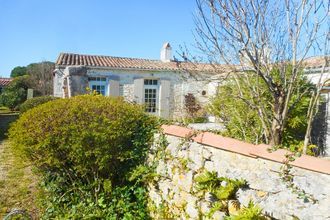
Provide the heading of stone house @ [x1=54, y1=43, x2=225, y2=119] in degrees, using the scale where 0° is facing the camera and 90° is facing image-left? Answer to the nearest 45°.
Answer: approximately 0°

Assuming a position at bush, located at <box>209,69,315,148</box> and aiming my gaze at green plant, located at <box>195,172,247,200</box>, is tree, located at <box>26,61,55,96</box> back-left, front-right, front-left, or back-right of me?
back-right

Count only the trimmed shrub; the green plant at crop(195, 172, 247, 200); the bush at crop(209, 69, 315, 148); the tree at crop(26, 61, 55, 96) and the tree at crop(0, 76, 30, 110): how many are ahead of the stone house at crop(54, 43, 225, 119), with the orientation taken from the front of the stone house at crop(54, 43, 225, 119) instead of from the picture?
3

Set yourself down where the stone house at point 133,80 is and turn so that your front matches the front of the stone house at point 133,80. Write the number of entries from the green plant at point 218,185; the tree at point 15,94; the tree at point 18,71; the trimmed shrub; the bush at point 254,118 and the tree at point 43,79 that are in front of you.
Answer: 3

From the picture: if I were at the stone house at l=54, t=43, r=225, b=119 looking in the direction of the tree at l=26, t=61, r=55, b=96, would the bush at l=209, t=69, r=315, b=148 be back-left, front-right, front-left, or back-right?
back-left

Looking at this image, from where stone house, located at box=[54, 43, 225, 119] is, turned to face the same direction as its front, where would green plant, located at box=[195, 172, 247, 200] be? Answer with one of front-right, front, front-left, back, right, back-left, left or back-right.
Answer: front

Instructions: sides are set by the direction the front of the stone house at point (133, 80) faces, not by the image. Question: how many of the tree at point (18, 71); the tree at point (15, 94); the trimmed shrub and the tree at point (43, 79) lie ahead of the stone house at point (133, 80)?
1

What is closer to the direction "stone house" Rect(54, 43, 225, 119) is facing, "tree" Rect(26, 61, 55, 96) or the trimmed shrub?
the trimmed shrub

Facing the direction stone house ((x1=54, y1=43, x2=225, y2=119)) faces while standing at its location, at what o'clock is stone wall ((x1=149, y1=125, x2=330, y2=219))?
The stone wall is roughly at 12 o'clock from the stone house.

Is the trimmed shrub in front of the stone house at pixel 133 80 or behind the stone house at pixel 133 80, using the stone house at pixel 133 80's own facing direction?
in front

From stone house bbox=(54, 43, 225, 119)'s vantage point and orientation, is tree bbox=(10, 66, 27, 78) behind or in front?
behind

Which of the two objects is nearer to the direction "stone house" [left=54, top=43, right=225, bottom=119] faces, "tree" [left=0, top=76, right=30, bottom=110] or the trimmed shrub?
the trimmed shrub

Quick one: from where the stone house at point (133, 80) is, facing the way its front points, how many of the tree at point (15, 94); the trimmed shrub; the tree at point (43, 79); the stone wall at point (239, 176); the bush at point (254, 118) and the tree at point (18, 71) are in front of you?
3

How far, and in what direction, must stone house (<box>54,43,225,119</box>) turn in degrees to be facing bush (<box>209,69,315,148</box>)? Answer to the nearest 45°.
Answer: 0° — it already faces it

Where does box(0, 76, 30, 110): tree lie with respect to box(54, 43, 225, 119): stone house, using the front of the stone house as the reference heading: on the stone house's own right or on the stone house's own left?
on the stone house's own right

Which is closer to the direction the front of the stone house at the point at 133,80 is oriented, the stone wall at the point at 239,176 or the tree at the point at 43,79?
the stone wall
